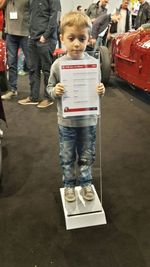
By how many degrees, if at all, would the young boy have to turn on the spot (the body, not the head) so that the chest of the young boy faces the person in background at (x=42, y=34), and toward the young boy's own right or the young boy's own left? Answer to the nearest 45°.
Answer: approximately 180°

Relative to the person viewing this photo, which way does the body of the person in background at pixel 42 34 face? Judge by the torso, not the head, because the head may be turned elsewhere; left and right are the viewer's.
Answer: facing the viewer and to the left of the viewer

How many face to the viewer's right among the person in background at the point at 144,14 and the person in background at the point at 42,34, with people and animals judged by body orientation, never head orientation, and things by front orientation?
0

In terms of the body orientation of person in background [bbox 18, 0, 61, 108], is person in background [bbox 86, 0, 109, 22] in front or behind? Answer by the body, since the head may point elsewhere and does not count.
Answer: behind

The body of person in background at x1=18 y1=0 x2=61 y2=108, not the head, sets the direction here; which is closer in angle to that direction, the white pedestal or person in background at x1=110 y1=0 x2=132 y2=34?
the white pedestal

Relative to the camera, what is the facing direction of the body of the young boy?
toward the camera

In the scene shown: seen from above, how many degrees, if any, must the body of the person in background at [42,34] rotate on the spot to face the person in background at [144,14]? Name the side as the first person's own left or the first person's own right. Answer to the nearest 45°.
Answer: approximately 180°

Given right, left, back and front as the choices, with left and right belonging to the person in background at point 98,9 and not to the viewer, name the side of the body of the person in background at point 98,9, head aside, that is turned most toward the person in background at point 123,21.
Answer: left

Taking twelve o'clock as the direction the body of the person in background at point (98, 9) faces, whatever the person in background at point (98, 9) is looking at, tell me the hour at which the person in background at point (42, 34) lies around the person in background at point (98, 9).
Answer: the person in background at point (42, 34) is roughly at 2 o'clock from the person in background at point (98, 9).

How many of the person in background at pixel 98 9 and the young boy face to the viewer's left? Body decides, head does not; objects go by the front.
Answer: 0

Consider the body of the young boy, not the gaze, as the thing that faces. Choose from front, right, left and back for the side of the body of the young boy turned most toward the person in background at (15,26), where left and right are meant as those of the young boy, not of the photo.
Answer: back

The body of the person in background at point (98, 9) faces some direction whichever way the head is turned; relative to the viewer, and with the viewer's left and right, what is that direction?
facing the viewer and to the right of the viewer

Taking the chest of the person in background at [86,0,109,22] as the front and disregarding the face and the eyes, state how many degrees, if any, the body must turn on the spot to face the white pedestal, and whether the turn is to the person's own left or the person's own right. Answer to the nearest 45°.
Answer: approximately 45° to the person's own right

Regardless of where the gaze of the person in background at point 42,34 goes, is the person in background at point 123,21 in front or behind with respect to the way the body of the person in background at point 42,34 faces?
behind
